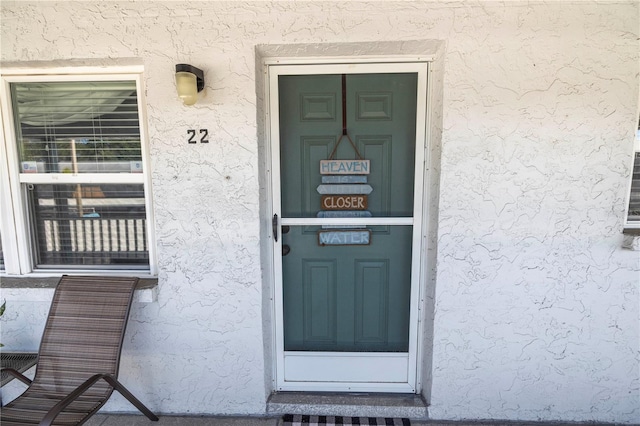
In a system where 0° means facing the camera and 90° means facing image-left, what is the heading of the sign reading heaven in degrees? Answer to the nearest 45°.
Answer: approximately 0°

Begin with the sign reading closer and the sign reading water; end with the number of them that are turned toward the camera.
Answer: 2

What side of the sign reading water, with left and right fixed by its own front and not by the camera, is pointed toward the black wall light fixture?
right

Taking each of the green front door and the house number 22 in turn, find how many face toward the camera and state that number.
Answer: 2

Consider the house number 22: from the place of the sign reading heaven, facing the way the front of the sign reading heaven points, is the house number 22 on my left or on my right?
on my right

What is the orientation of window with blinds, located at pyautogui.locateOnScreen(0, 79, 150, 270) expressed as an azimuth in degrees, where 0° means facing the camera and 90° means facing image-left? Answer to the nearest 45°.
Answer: approximately 0°

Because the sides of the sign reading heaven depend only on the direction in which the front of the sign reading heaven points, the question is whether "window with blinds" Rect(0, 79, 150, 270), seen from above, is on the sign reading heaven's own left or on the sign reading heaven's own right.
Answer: on the sign reading heaven's own right

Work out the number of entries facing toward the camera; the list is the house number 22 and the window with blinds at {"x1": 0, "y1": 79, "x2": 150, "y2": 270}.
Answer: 2
